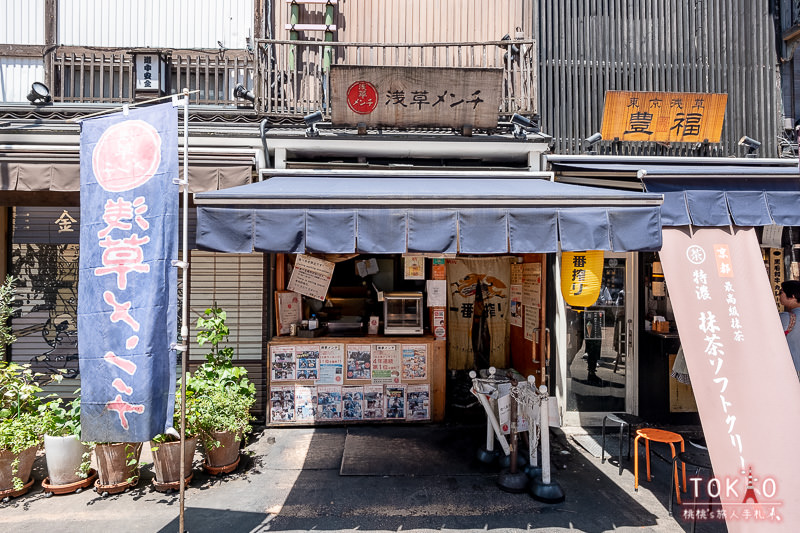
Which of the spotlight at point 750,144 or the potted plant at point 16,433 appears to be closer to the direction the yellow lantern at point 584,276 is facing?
the potted plant

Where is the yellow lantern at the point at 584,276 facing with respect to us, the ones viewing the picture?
facing the viewer

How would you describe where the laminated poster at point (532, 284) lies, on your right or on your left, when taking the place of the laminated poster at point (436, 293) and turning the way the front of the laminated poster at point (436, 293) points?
on your left

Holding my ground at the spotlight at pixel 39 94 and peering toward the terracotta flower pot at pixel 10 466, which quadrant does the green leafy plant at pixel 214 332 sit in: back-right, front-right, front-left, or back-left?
front-left

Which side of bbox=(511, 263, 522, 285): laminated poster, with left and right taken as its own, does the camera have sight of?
front

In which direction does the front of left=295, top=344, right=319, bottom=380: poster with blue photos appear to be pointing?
toward the camera

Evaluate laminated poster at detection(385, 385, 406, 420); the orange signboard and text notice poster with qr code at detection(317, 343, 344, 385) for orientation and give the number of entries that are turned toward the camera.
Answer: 3

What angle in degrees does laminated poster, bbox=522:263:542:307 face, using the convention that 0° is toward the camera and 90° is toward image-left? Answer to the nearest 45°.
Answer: approximately 45°

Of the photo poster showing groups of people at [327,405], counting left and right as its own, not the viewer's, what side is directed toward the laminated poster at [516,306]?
left

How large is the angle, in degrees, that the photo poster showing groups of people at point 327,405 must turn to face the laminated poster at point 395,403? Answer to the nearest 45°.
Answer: approximately 90° to its left

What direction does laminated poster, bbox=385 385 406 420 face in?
toward the camera

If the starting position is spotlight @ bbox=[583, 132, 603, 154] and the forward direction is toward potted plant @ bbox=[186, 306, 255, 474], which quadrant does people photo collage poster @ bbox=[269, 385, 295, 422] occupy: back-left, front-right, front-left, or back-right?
front-right
